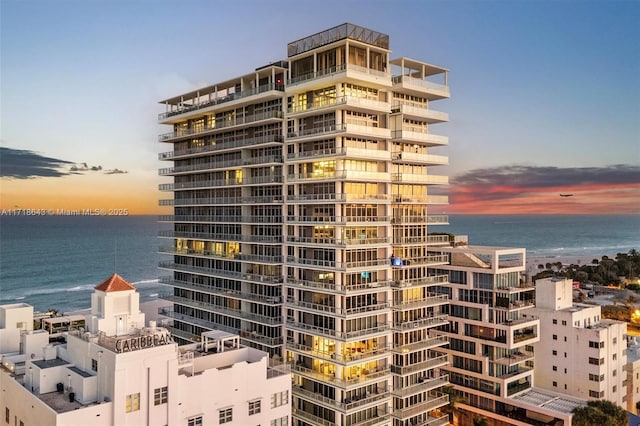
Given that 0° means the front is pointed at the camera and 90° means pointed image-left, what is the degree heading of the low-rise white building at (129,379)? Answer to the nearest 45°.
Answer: approximately 315°
